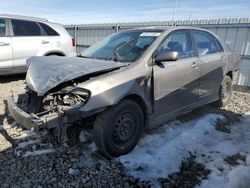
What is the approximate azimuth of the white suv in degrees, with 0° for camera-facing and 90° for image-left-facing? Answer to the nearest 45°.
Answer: approximately 90°
